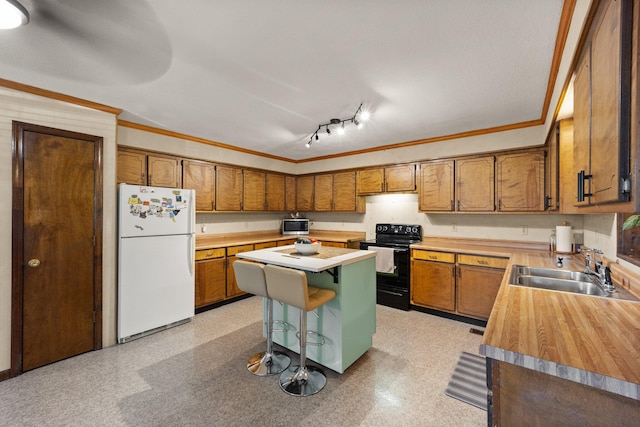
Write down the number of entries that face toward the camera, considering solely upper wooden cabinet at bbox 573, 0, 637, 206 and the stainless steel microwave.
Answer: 1

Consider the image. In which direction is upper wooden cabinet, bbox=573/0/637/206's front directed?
to the viewer's left

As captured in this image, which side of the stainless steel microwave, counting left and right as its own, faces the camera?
front

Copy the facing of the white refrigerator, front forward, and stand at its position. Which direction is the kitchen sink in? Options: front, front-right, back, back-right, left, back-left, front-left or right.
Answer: front

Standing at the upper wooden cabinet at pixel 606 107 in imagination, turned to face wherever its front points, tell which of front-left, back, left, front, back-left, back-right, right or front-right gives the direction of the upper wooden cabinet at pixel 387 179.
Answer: front-right

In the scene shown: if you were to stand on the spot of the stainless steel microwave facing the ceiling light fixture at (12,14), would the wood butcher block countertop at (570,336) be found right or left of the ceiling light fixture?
left

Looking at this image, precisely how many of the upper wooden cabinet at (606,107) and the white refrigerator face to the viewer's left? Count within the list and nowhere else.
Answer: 1

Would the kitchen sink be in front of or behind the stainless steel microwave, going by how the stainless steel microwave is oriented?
in front

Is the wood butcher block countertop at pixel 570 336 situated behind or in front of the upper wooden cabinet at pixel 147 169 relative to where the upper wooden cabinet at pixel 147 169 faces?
in front

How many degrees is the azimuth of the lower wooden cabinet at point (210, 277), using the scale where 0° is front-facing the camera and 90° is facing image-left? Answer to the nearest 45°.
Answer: approximately 315°

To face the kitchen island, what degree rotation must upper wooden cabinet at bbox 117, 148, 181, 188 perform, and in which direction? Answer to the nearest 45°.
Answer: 0° — it already faces it
